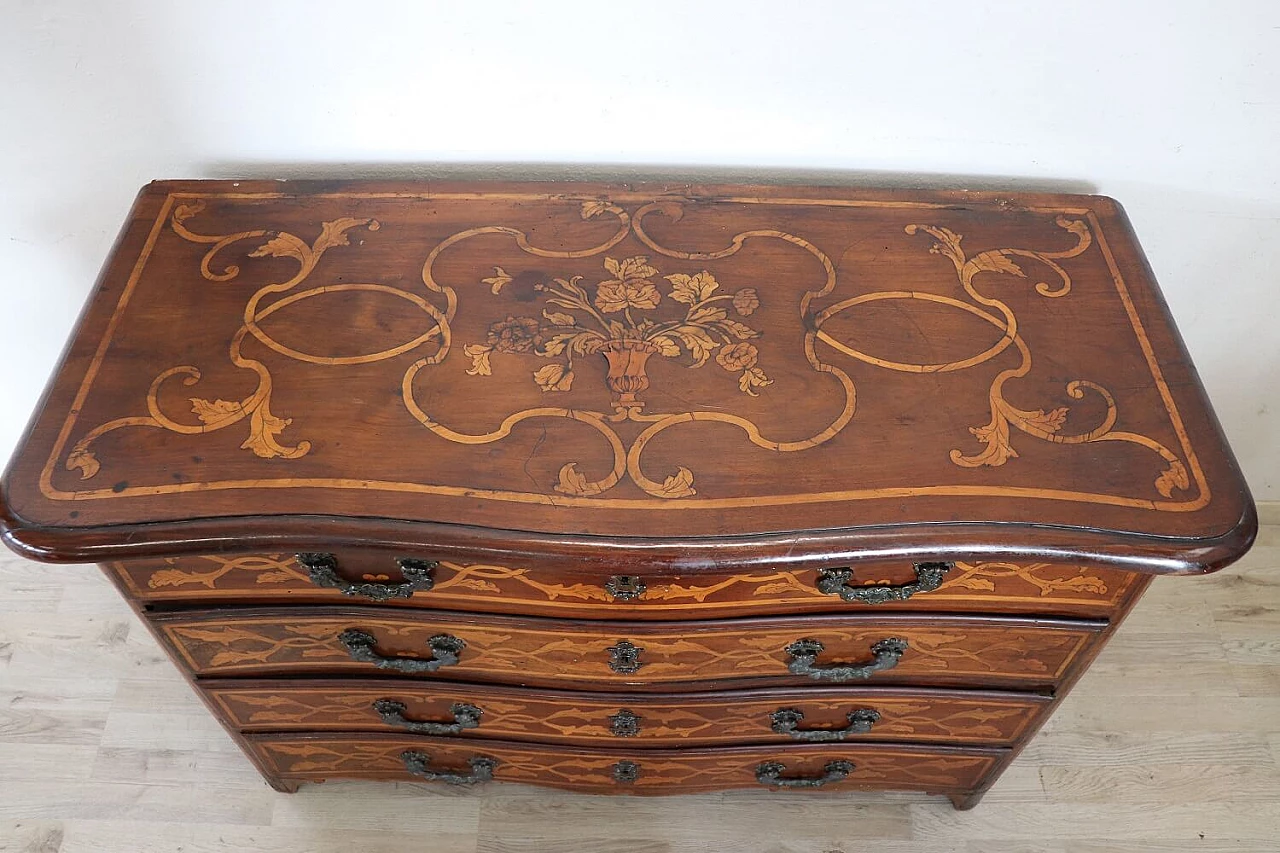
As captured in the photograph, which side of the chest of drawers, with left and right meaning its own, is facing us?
front
